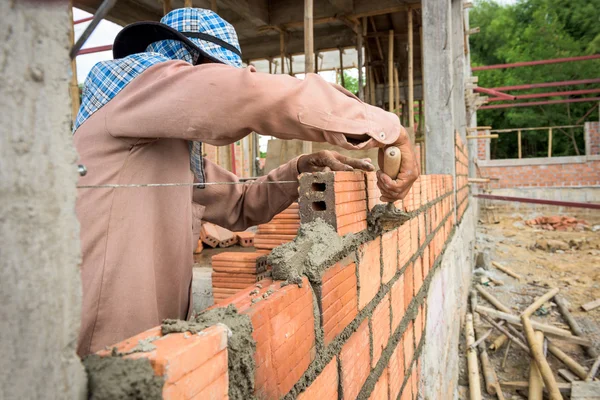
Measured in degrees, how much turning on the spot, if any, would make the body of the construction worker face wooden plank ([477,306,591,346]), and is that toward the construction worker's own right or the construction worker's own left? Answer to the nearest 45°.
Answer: approximately 45° to the construction worker's own left

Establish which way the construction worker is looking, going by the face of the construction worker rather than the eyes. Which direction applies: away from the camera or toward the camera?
away from the camera

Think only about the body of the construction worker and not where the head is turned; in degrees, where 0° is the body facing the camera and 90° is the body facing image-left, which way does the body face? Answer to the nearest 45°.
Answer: approximately 270°

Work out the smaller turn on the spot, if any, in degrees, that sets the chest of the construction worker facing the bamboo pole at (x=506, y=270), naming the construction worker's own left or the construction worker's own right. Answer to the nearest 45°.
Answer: approximately 45° to the construction worker's own left
